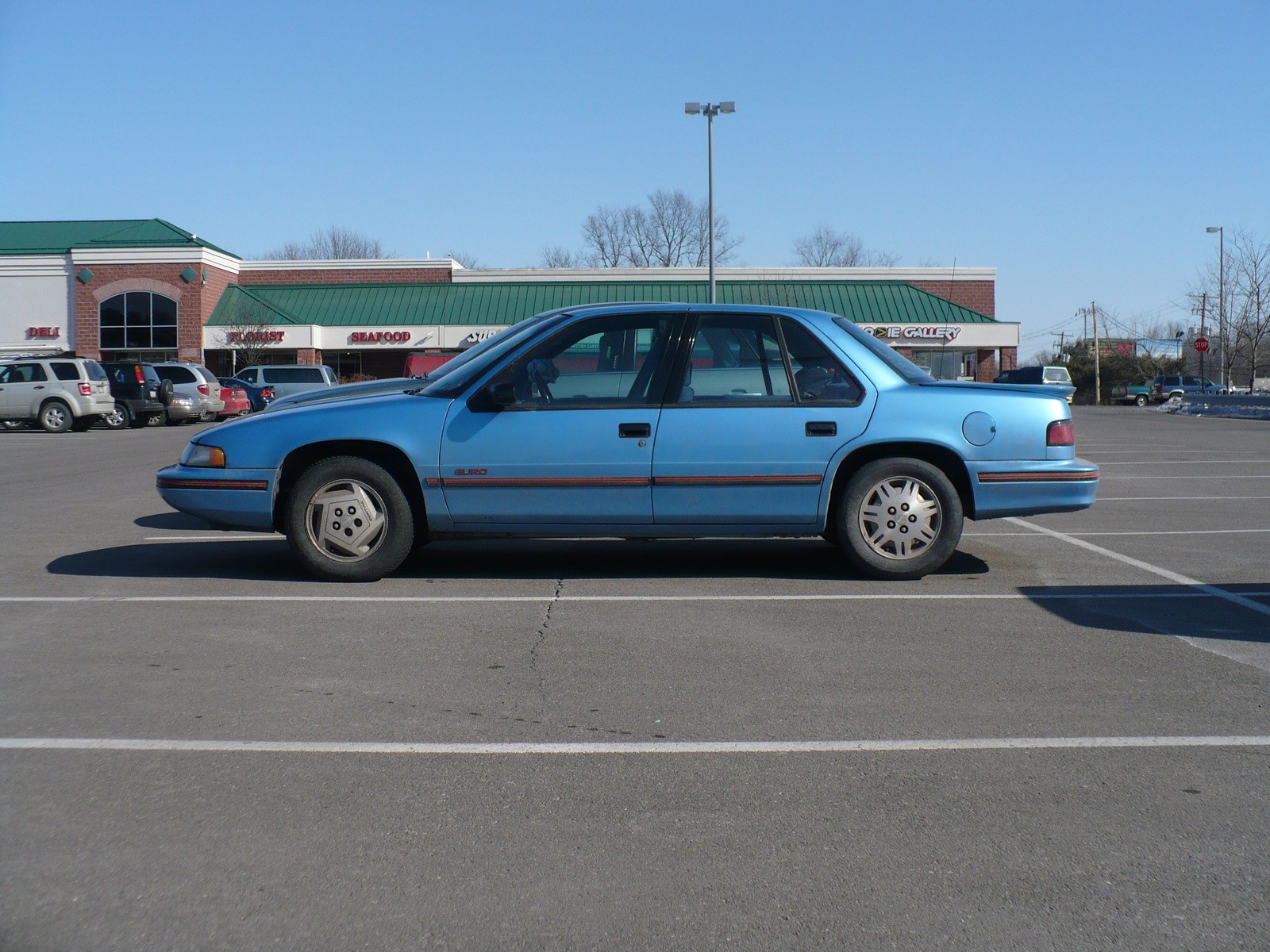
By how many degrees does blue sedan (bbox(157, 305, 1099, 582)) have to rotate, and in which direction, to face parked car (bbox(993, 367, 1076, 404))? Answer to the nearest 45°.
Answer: approximately 90° to its right

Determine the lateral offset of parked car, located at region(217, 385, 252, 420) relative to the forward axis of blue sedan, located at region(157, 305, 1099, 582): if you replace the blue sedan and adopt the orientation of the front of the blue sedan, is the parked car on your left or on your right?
on your right

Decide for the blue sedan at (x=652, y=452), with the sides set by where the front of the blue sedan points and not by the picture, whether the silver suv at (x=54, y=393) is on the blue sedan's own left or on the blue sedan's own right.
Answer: on the blue sedan's own right

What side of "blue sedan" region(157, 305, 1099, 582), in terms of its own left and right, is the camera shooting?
left

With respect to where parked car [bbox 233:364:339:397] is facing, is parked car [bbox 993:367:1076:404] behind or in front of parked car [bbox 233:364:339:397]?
behind
